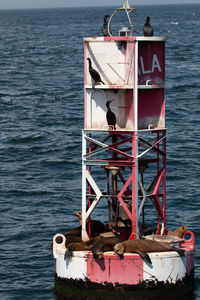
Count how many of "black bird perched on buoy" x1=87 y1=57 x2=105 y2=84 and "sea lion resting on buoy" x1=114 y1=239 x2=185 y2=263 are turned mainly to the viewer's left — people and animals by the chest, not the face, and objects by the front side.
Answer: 2

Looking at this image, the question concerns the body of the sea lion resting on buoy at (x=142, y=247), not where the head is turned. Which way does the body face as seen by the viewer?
to the viewer's left

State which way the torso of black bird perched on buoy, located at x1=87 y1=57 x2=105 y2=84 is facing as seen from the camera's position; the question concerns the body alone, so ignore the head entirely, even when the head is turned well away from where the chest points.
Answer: to the viewer's left

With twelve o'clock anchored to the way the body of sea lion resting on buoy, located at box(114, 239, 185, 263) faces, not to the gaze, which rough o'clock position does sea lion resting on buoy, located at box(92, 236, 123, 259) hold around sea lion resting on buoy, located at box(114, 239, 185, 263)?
sea lion resting on buoy, located at box(92, 236, 123, 259) is roughly at 12 o'clock from sea lion resting on buoy, located at box(114, 239, 185, 263).
